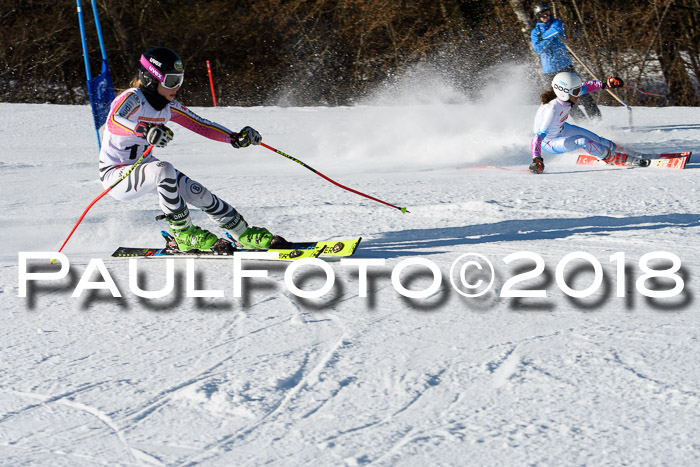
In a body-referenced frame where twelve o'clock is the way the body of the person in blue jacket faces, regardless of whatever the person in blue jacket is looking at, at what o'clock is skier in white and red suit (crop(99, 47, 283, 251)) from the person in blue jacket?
The skier in white and red suit is roughly at 1 o'clock from the person in blue jacket.

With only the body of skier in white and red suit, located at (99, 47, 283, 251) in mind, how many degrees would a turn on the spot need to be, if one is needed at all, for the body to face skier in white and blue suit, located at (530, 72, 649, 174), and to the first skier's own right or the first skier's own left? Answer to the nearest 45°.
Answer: approximately 90° to the first skier's own left

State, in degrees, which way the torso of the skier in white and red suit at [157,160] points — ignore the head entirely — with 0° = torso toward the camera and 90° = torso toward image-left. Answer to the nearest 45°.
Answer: approximately 315°

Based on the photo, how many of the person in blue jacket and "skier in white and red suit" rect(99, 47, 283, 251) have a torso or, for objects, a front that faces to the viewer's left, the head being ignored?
0

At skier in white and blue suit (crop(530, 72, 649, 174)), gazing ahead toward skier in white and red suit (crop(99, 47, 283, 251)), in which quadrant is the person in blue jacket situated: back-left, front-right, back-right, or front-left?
back-right

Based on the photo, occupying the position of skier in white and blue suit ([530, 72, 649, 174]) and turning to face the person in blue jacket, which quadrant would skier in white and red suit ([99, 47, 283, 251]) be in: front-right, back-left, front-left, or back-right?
back-left

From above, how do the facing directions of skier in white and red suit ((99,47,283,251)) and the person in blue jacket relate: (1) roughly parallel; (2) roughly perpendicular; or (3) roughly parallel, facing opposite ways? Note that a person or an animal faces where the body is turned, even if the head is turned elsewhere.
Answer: roughly perpendicular

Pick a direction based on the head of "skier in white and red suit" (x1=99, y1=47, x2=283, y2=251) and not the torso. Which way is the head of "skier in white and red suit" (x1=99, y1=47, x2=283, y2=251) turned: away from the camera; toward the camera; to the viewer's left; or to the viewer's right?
to the viewer's right

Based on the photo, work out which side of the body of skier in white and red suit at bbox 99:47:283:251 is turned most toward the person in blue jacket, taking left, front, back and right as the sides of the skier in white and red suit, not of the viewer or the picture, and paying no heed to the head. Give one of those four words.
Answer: left
